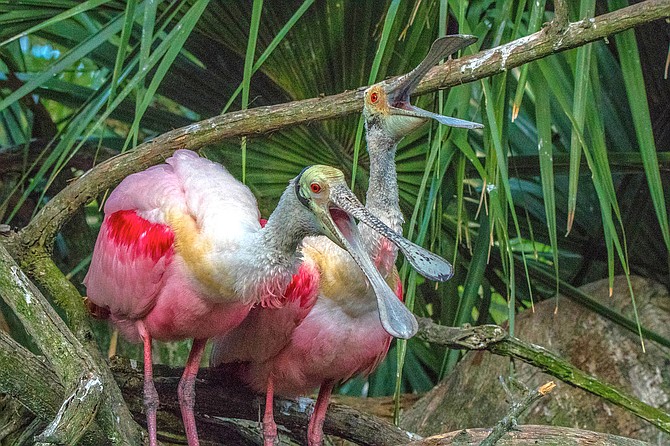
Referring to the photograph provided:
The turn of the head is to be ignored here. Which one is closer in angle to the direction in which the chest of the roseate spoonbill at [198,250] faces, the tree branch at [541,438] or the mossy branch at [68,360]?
the tree branch

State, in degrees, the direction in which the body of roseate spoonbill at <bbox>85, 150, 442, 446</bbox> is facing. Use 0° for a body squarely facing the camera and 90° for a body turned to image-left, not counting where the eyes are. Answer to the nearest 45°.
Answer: approximately 315°

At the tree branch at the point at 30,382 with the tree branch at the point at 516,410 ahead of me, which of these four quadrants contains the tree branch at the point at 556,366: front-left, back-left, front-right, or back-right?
front-left

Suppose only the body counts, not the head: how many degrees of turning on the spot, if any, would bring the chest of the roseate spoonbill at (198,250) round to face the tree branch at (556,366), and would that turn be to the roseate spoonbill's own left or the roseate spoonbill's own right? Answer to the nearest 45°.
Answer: approximately 45° to the roseate spoonbill's own left

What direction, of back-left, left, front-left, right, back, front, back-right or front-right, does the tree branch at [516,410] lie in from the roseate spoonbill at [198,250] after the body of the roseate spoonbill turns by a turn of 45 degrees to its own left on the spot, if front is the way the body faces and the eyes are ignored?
front-right

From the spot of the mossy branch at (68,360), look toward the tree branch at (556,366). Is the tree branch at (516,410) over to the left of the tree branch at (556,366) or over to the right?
right
